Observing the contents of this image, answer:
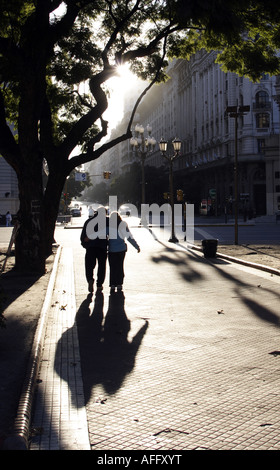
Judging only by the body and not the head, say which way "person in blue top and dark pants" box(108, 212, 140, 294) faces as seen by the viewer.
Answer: away from the camera

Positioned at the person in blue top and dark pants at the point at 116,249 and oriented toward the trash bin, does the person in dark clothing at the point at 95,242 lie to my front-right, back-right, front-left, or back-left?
back-left

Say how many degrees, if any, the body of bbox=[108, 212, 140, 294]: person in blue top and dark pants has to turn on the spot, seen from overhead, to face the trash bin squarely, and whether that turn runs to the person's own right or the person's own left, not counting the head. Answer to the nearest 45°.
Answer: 0° — they already face it
